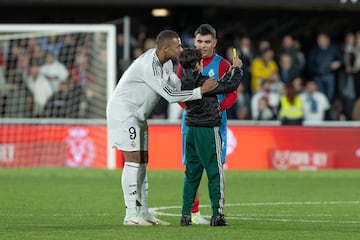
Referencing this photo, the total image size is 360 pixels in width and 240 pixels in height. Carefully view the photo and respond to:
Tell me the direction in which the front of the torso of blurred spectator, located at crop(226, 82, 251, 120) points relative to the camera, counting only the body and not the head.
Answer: toward the camera

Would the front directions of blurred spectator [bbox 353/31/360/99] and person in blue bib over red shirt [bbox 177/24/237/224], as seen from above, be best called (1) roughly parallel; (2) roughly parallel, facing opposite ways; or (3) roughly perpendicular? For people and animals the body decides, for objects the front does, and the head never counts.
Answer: roughly parallel

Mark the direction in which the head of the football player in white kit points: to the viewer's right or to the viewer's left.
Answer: to the viewer's right

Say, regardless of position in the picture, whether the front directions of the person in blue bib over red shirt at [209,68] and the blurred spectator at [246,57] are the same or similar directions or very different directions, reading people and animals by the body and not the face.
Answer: same or similar directions

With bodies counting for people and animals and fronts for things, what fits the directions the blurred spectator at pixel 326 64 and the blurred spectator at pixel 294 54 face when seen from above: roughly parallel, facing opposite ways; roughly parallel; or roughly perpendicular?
roughly parallel

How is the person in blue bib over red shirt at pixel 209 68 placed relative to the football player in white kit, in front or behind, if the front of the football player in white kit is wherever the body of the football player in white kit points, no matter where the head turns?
in front

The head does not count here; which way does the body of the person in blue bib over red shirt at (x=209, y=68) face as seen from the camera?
toward the camera

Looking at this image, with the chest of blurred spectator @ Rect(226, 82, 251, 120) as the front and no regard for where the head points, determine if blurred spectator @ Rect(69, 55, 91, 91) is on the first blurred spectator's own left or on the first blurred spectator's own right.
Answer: on the first blurred spectator's own right

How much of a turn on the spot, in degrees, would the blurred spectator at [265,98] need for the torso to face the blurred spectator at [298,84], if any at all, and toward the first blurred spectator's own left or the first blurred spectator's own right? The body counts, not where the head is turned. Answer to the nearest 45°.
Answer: approximately 90° to the first blurred spectator's own left

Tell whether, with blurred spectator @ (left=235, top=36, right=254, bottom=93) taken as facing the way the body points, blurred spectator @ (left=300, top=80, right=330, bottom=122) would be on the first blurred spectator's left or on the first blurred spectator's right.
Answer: on the first blurred spectator's left

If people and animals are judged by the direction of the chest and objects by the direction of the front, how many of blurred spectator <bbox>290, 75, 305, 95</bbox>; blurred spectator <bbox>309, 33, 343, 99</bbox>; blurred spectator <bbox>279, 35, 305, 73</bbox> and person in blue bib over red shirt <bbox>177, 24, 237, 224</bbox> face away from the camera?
0

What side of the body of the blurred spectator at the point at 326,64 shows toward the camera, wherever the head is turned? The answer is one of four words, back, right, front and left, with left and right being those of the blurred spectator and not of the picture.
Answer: front
